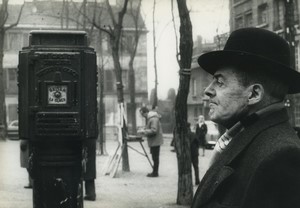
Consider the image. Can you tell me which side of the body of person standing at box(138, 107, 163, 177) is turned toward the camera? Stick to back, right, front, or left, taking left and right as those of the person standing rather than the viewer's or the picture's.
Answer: left

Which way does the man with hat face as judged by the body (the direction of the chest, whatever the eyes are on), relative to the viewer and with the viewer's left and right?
facing to the left of the viewer

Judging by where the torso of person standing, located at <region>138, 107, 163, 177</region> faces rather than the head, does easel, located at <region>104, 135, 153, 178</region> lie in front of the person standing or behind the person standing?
in front

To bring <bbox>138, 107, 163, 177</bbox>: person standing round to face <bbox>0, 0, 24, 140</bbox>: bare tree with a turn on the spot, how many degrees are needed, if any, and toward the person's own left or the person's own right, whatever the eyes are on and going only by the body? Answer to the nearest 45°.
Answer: approximately 45° to the person's own right

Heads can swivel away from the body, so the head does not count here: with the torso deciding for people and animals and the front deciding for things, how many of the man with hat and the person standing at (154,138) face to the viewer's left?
2

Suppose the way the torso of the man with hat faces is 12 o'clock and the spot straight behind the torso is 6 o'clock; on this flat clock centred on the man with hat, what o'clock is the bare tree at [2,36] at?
The bare tree is roughly at 2 o'clock from the man with hat.

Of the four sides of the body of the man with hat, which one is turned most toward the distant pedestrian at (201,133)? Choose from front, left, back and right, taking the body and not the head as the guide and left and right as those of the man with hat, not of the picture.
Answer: right

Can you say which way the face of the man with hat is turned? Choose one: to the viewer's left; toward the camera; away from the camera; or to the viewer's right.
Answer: to the viewer's left
